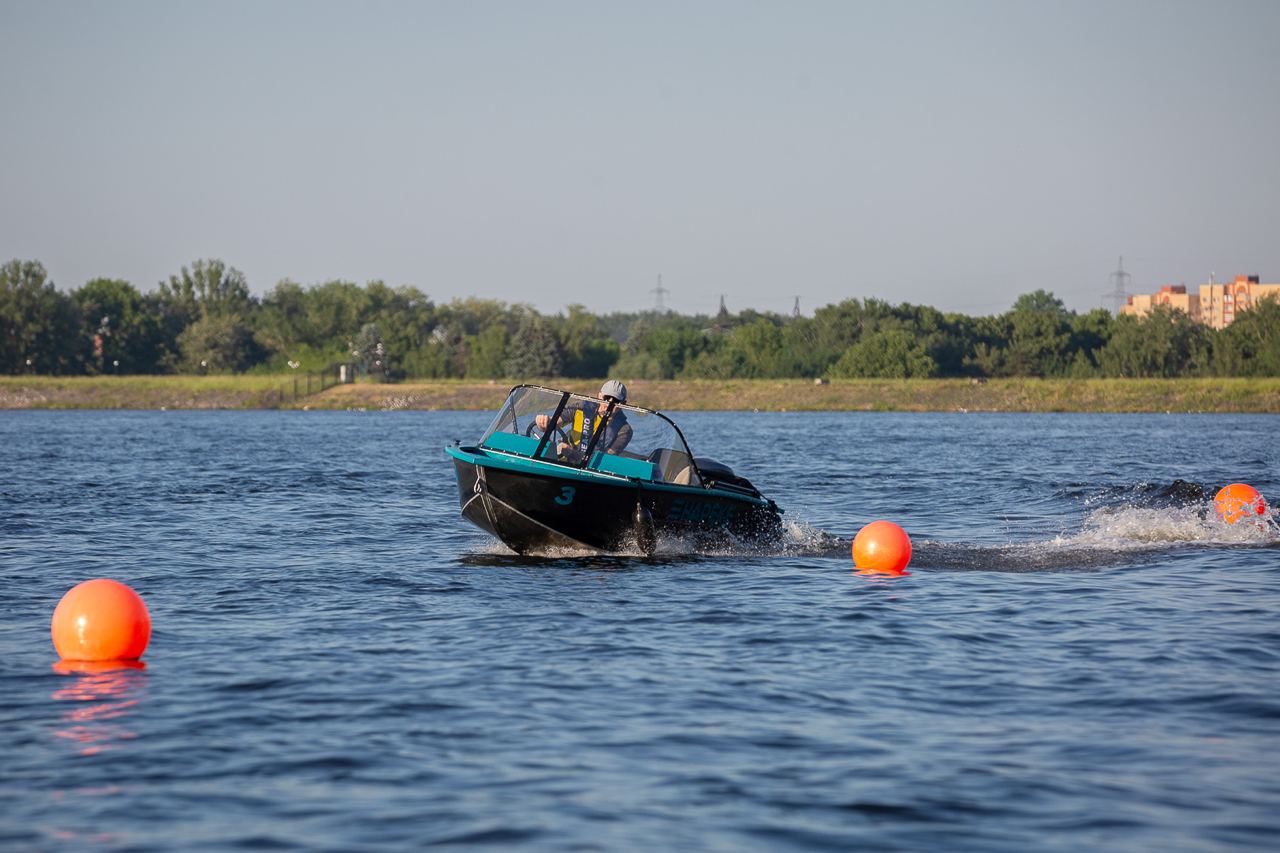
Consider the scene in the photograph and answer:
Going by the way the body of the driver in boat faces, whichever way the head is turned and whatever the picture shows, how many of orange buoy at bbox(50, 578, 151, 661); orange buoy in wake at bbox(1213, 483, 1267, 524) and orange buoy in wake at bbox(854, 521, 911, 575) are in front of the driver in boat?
1

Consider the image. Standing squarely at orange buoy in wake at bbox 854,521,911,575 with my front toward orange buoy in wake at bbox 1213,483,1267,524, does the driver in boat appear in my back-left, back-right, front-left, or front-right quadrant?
back-left

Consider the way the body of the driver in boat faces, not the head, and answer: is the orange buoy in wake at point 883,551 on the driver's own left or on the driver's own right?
on the driver's own left

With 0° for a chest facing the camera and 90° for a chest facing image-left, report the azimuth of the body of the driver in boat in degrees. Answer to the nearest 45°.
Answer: approximately 45°

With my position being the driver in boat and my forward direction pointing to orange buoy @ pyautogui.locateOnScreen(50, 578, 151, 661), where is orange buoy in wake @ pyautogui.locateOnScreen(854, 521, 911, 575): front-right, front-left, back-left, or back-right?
front-left

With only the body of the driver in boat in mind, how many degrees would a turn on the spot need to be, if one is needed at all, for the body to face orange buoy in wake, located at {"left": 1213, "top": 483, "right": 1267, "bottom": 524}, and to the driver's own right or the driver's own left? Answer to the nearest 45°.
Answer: approximately 135° to the driver's own left

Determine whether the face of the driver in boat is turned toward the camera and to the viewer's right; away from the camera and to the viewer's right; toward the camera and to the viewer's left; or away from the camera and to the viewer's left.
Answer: toward the camera and to the viewer's left

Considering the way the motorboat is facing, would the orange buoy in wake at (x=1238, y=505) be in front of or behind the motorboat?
behind

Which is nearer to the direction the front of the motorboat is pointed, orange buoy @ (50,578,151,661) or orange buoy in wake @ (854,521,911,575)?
the orange buoy

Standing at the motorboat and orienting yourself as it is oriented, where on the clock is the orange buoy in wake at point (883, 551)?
The orange buoy in wake is roughly at 8 o'clock from the motorboat.

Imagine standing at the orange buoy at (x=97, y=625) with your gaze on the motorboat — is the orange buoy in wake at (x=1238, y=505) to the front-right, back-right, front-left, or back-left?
front-right

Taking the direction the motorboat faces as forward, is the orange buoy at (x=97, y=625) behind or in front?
in front

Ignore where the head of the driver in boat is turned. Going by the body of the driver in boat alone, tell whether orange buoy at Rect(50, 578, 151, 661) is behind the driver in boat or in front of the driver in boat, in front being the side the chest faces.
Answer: in front
